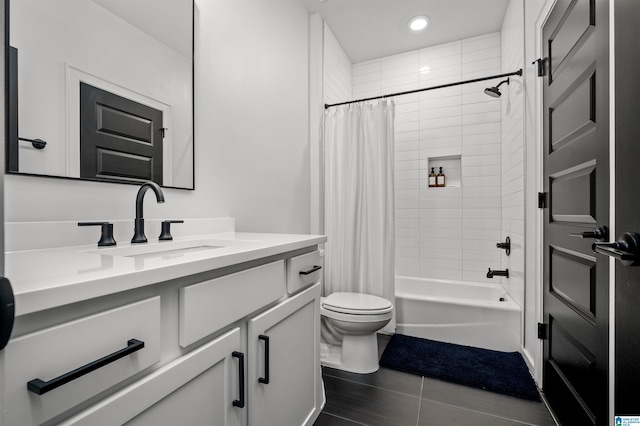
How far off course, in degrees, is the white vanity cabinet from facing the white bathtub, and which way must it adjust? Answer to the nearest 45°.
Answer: approximately 45° to its left

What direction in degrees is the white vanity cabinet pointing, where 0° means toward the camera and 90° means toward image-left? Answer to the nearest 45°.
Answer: approximately 315°

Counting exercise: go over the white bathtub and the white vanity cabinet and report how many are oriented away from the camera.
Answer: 0

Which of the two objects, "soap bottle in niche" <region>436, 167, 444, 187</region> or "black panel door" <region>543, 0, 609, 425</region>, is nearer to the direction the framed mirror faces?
the black panel door

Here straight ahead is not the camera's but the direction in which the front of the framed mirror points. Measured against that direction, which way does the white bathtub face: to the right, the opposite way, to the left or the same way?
to the right

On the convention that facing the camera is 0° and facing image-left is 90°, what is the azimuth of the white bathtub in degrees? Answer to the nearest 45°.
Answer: approximately 0°

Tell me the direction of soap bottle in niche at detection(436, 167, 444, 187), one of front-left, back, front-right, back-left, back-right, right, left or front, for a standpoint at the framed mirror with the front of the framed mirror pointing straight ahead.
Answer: front-left

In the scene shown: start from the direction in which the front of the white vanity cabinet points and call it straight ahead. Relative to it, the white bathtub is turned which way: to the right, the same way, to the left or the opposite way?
to the right

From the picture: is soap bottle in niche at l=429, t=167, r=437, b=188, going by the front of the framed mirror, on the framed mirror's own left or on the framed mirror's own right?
on the framed mirror's own left

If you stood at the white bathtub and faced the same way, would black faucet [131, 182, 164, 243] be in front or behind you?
in front
